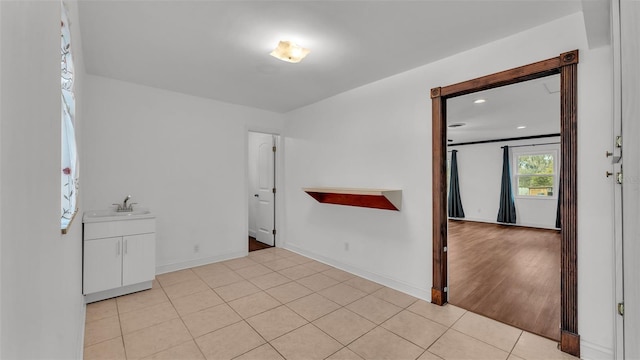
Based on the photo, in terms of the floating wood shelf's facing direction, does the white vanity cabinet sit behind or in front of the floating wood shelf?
in front

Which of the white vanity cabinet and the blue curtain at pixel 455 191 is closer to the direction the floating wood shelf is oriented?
the white vanity cabinet

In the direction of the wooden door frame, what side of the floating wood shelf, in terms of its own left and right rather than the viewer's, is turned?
left

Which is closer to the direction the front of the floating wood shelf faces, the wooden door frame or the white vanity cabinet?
the white vanity cabinet

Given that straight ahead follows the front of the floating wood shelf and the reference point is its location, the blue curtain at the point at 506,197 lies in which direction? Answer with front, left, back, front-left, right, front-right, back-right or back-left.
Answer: back

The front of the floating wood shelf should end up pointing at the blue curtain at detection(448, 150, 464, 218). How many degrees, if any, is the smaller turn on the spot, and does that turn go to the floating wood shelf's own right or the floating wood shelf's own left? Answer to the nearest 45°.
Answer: approximately 180°

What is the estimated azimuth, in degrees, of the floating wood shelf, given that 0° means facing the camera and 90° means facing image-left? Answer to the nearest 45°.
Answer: approximately 45°

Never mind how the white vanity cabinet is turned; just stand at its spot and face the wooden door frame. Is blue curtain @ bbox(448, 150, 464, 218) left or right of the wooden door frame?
left
